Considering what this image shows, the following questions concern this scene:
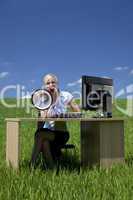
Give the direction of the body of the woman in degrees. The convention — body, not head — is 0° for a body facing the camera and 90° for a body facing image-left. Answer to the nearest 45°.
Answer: approximately 45°
